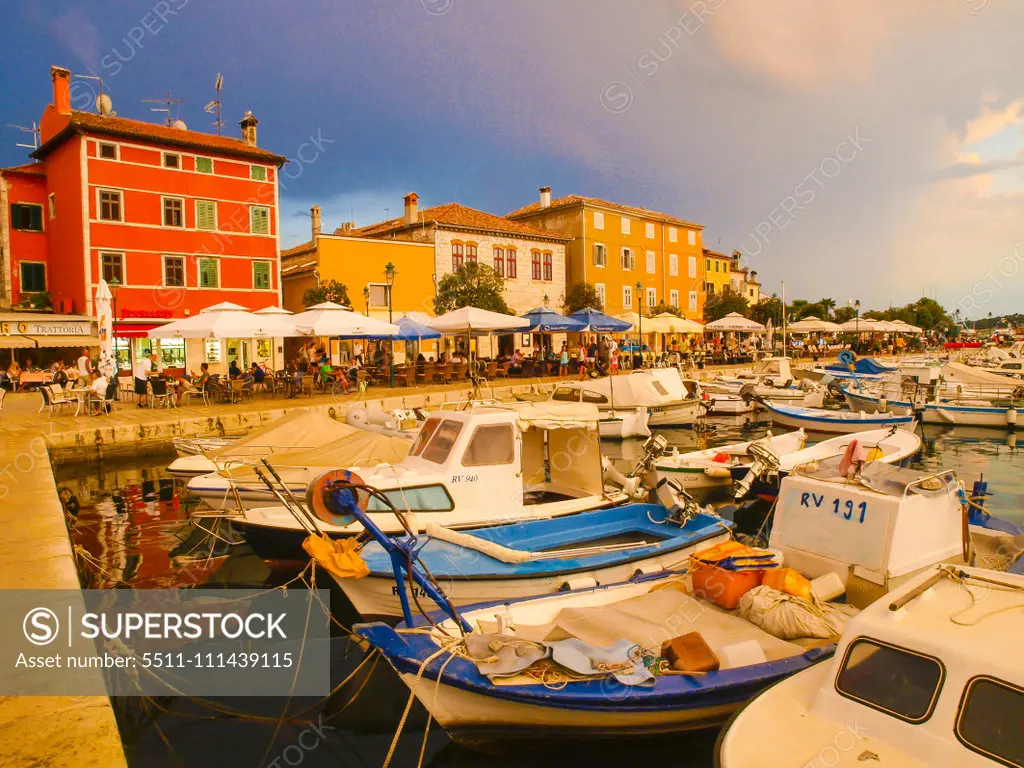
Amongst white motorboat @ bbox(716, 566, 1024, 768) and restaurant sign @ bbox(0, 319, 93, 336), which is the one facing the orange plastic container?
the restaurant sign

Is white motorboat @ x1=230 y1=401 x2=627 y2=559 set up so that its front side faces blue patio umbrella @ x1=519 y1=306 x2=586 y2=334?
no

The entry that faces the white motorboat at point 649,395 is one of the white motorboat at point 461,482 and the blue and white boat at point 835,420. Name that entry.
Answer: the blue and white boat

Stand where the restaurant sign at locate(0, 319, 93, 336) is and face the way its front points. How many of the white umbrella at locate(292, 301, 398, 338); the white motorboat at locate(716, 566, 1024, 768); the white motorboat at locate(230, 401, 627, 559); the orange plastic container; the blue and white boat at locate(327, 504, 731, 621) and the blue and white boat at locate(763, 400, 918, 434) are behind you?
0

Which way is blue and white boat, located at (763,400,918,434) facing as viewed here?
to the viewer's left

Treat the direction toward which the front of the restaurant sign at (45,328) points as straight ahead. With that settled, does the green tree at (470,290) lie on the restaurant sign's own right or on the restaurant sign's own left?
on the restaurant sign's own left

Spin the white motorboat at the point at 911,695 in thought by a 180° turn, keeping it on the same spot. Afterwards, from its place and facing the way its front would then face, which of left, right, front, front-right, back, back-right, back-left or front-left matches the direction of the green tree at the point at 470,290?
left

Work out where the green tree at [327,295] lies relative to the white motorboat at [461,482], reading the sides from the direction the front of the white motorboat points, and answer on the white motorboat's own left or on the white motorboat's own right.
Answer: on the white motorboat's own right

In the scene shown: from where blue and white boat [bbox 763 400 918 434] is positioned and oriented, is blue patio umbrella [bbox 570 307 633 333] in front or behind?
in front

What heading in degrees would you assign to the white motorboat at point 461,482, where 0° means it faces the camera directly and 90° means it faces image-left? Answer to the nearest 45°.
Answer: approximately 45°

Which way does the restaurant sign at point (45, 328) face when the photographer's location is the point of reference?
facing the viewer

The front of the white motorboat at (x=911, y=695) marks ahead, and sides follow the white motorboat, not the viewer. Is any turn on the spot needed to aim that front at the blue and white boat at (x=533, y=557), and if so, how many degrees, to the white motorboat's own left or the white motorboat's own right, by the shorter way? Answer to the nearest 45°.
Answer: approximately 90° to the white motorboat's own right

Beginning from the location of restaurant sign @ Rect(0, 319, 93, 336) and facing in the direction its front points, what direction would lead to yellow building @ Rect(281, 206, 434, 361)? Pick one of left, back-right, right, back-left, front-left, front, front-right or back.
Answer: left

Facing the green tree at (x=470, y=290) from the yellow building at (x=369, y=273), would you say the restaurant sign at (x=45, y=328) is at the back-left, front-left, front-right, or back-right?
back-right

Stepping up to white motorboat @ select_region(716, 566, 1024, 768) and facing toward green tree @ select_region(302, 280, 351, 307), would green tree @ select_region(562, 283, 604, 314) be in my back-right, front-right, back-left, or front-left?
front-right

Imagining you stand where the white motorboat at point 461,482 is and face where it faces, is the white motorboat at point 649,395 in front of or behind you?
behind

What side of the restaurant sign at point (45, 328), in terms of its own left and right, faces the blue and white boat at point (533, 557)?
front
